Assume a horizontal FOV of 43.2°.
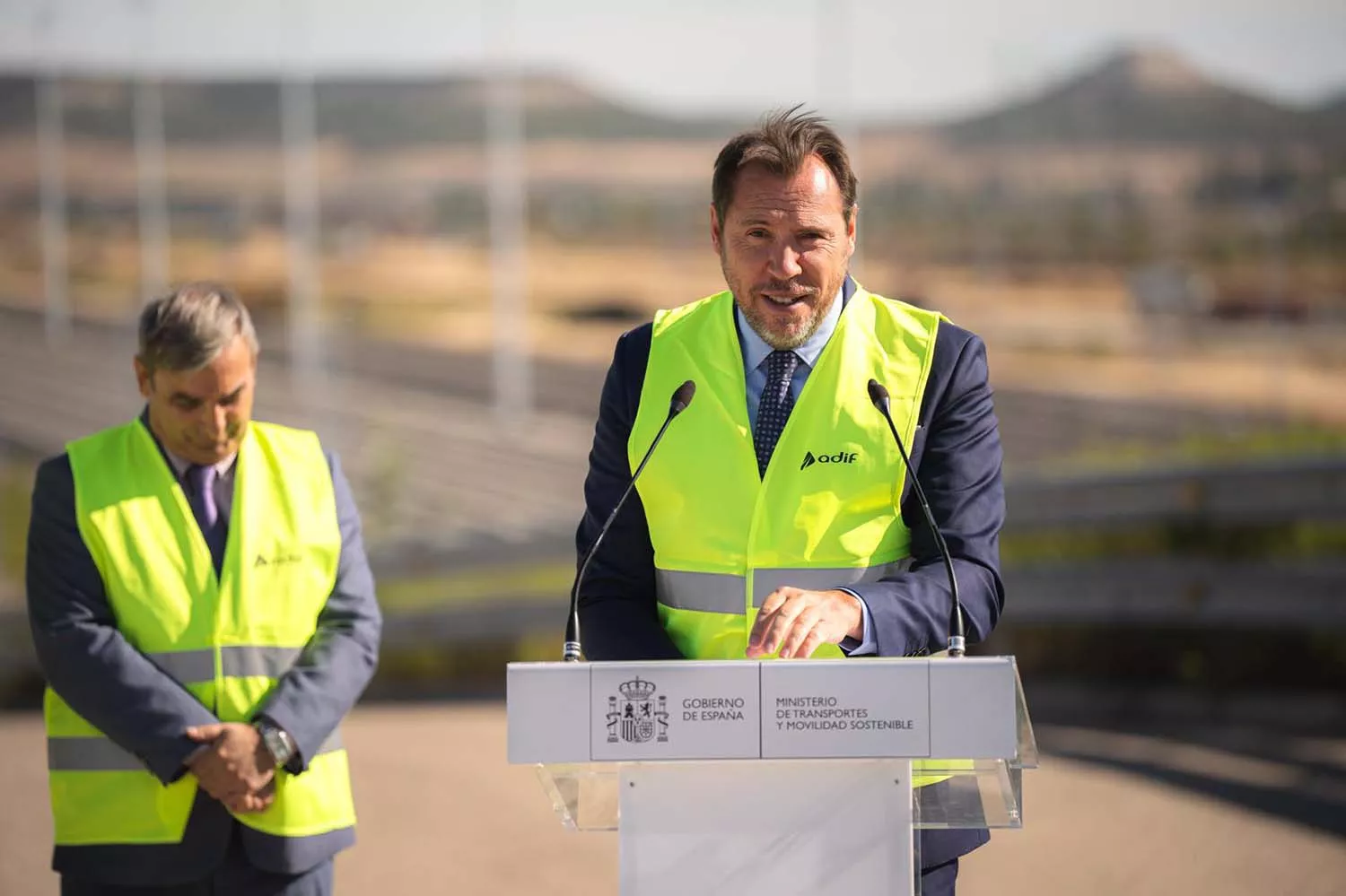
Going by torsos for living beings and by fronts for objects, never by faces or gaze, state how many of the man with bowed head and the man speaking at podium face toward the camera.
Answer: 2

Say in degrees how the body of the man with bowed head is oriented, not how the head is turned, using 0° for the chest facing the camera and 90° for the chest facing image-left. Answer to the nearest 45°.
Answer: approximately 0°

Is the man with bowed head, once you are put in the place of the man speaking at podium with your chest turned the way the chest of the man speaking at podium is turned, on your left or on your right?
on your right
